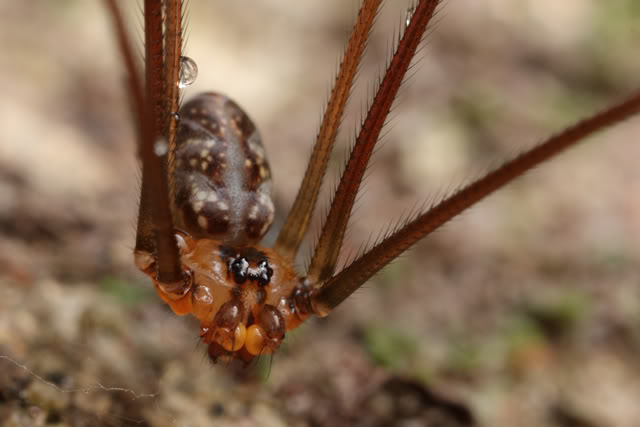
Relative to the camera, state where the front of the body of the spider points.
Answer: toward the camera
